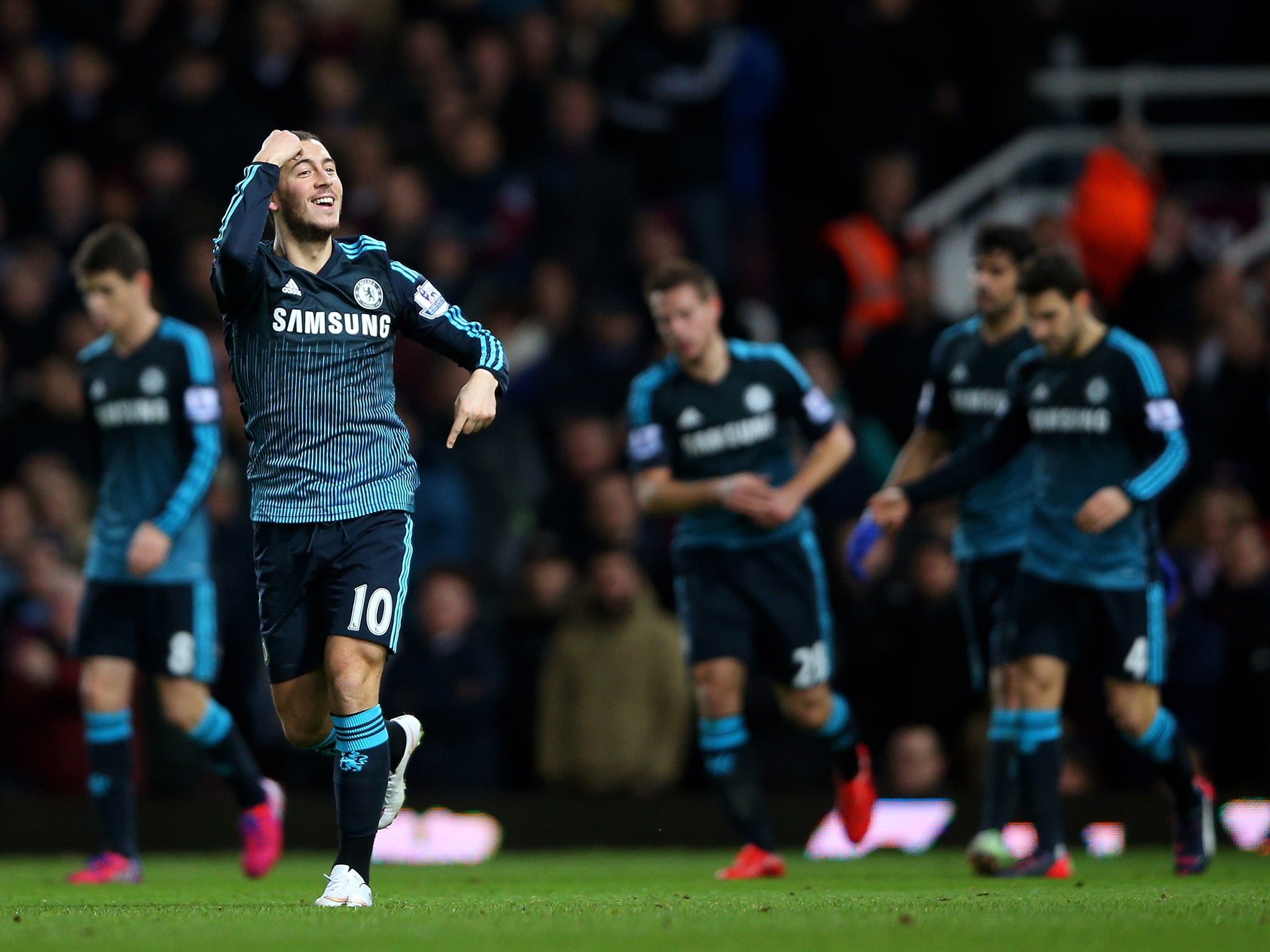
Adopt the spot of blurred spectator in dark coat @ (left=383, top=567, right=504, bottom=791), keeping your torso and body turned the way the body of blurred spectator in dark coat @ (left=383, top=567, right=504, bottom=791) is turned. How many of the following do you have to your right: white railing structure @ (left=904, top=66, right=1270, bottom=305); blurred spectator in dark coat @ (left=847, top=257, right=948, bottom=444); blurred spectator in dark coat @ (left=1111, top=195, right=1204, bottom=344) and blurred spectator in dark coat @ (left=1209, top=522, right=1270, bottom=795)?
0

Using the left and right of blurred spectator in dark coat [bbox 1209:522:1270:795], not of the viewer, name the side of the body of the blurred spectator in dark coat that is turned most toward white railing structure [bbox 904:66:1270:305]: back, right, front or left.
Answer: back

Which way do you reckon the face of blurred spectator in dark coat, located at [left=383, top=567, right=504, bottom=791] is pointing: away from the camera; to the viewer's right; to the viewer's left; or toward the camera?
toward the camera

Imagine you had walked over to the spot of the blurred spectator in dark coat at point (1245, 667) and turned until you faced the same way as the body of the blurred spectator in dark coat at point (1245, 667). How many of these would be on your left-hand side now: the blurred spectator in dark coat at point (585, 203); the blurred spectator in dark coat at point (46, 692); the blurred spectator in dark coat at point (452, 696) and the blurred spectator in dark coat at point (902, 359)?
0

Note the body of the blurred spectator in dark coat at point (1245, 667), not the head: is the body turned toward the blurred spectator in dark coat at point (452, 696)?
no

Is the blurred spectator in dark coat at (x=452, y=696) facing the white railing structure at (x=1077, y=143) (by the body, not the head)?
no

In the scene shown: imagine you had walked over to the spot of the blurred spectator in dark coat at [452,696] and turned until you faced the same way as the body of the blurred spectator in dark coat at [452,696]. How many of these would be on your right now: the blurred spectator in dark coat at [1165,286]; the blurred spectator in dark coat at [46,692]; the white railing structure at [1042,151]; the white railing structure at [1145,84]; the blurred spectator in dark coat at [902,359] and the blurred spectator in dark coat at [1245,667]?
1

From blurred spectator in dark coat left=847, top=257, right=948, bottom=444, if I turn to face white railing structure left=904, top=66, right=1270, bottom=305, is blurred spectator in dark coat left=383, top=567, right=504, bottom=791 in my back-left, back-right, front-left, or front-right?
back-left

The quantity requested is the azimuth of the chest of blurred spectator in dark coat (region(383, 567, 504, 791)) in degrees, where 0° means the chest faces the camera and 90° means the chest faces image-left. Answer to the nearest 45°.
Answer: approximately 0°

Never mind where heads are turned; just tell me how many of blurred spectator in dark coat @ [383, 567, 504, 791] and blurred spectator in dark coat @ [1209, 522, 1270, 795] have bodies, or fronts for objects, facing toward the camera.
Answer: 2

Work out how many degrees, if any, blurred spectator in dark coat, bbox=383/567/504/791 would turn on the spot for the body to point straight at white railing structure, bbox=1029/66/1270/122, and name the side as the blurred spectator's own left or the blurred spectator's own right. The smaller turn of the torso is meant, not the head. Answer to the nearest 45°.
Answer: approximately 135° to the blurred spectator's own left

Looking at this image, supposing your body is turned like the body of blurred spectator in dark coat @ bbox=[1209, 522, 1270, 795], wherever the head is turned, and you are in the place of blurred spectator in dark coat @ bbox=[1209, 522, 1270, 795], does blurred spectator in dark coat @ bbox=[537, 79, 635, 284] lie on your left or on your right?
on your right

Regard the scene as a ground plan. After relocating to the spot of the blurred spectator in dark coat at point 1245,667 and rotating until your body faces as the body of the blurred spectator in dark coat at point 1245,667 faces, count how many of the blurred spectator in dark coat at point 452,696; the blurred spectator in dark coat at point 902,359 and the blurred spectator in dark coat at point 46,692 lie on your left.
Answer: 0

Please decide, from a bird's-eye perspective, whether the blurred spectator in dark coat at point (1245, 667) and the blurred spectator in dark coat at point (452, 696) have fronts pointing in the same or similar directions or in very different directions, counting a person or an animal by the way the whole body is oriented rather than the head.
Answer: same or similar directions

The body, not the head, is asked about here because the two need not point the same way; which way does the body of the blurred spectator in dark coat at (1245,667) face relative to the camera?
toward the camera

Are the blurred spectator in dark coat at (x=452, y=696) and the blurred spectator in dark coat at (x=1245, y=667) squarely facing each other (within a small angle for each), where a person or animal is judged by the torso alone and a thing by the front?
no

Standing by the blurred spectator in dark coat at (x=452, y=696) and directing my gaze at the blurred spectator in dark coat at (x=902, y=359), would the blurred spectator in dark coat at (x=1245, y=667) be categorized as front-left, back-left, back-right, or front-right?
front-right
